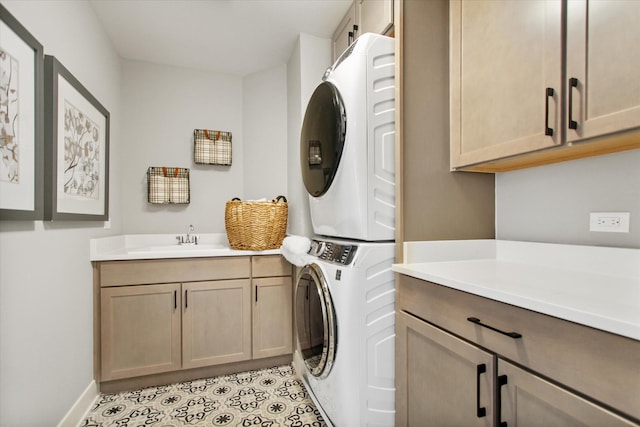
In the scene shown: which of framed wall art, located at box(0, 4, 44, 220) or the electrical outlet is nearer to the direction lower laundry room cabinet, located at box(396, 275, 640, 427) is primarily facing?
the framed wall art

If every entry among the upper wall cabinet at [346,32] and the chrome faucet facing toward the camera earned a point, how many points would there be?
1

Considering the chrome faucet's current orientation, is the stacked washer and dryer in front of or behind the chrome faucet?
in front

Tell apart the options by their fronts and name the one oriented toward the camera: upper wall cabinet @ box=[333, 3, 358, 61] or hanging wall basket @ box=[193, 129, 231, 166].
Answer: the hanging wall basket

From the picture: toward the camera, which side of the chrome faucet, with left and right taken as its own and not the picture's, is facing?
front

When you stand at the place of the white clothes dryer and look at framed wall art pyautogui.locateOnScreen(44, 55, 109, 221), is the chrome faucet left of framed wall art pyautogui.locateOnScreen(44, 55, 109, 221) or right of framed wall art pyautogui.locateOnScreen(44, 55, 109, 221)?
right

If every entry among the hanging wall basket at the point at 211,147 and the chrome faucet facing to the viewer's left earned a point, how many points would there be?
0

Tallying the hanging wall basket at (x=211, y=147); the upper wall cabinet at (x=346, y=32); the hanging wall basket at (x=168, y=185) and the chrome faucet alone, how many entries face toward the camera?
3

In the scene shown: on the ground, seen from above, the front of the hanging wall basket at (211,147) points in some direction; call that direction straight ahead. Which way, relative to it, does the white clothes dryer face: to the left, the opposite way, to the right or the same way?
to the right

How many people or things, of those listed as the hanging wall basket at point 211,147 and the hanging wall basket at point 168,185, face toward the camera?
2

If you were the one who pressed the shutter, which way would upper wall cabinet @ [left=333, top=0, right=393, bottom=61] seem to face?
facing the viewer and to the left of the viewer

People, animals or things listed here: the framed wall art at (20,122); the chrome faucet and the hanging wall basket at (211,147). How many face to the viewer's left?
0

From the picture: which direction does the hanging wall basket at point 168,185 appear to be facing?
toward the camera

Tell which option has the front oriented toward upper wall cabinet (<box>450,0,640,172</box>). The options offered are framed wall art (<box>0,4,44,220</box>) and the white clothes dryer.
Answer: the framed wall art
